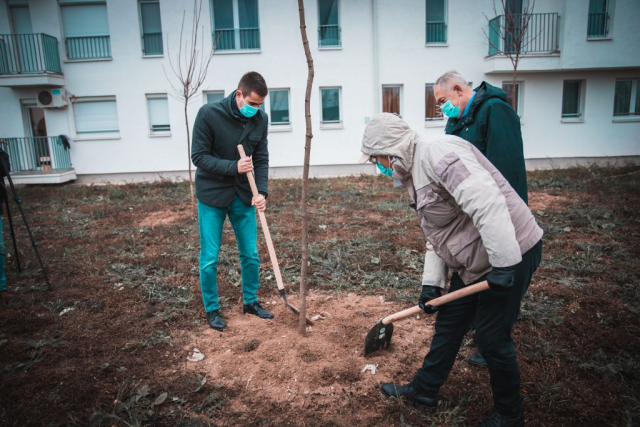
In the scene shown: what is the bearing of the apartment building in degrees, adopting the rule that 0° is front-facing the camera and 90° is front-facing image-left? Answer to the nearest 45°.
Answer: approximately 0°

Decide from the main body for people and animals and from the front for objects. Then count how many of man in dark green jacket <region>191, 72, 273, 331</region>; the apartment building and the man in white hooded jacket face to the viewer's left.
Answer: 1

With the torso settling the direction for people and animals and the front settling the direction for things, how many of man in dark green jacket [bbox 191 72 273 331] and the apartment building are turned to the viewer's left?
0

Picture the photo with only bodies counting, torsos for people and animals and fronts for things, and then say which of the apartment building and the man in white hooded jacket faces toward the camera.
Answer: the apartment building

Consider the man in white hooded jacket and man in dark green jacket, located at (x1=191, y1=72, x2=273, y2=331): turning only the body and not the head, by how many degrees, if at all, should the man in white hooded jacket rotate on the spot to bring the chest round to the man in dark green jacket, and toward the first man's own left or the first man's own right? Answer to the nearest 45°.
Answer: approximately 45° to the first man's own right

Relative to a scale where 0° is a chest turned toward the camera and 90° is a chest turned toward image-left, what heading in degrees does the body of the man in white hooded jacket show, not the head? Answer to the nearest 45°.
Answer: approximately 90°

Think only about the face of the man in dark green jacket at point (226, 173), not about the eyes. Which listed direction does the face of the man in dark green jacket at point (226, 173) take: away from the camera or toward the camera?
toward the camera

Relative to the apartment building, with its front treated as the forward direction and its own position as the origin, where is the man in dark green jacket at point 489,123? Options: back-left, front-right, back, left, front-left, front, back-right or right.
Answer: front

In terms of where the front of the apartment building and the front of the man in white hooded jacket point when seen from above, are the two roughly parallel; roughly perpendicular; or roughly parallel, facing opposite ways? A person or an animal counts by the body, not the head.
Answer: roughly perpendicular

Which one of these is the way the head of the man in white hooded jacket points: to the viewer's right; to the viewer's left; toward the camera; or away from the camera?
to the viewer's left

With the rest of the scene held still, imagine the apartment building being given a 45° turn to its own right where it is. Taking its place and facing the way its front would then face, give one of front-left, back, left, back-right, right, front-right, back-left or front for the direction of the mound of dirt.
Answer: front-left

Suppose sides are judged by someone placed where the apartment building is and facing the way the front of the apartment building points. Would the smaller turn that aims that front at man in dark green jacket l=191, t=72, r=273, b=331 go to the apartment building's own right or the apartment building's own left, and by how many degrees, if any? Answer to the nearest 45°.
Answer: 0° — it already faces them

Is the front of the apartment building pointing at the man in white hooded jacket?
yes

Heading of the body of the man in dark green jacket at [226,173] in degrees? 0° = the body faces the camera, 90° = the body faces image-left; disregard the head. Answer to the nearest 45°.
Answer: approximately 315°

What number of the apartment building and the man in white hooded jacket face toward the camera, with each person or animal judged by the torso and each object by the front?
1
